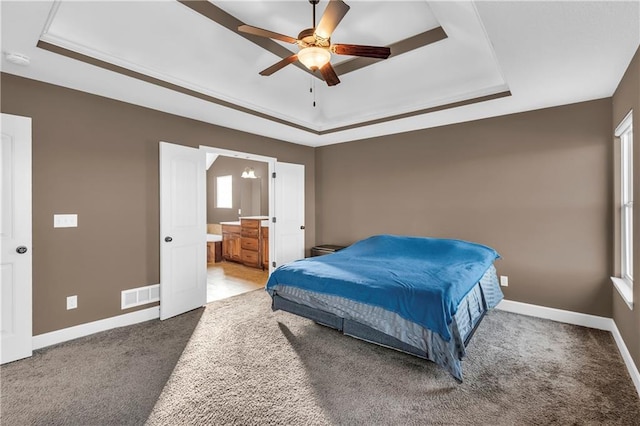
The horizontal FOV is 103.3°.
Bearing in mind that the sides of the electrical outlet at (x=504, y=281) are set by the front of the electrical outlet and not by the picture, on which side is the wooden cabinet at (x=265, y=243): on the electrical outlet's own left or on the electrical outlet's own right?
on the electrical outlet's own right

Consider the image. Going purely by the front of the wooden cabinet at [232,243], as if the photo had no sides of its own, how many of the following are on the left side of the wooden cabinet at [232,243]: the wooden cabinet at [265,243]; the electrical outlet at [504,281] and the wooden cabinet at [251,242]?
3

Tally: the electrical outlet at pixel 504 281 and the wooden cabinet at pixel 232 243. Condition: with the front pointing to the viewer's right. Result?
0

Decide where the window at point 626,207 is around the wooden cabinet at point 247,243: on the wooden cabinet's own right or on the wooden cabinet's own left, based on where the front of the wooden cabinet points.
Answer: on the wooden cabinet's own left

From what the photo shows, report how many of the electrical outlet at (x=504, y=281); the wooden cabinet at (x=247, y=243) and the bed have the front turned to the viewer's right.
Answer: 0

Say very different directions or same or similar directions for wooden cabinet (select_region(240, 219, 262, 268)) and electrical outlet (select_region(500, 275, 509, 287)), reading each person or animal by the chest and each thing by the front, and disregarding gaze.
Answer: same or similar directions

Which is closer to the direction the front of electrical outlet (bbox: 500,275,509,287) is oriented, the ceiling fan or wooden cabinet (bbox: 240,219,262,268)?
the ceiling fan

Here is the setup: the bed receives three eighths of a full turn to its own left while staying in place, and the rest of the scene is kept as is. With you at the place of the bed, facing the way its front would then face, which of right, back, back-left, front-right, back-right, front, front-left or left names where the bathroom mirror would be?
back-left

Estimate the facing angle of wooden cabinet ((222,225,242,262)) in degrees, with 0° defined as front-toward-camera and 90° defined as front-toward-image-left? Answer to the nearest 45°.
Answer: approximately 45°

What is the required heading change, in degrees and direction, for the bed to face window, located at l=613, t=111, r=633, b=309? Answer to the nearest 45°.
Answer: approximately 135° to its left

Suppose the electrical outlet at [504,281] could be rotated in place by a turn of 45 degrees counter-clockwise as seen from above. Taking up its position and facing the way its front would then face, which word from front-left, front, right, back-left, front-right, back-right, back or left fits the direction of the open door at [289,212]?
back-right

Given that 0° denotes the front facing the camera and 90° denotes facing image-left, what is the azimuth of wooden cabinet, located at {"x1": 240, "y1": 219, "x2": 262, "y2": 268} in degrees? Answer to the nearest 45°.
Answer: approximately 45°

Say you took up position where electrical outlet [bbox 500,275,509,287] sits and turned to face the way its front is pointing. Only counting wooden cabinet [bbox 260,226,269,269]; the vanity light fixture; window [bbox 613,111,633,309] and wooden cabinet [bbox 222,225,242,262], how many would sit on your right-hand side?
3

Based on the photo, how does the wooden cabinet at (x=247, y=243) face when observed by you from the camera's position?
facing the viewer and to the left of the viewer

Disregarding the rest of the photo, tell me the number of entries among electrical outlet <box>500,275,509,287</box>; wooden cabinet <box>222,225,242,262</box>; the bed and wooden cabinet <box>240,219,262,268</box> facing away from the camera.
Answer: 0
